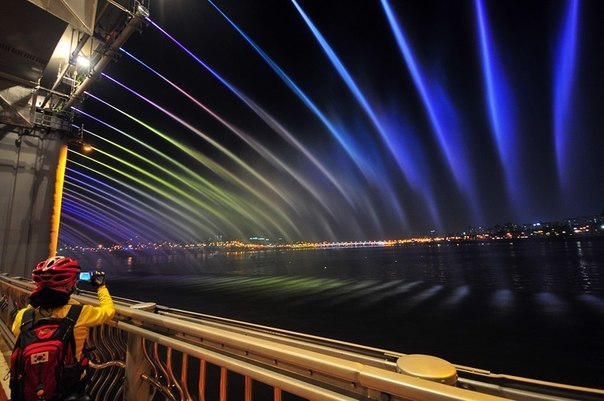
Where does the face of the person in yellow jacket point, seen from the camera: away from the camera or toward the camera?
away from the camera

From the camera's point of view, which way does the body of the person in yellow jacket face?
away from the camera
